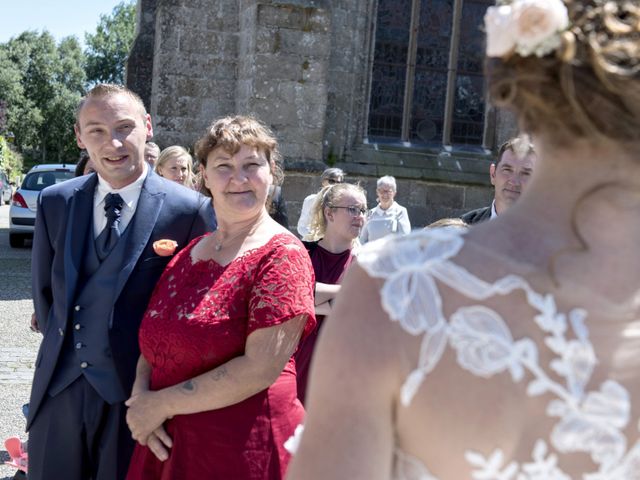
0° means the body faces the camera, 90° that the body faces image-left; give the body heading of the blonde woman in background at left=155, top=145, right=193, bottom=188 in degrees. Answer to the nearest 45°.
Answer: approximately 315°

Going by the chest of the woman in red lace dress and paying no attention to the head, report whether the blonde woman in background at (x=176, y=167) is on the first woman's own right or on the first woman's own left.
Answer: on the first woman's own right

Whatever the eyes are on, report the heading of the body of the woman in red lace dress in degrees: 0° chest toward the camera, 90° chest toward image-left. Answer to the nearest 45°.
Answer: approximately 45°

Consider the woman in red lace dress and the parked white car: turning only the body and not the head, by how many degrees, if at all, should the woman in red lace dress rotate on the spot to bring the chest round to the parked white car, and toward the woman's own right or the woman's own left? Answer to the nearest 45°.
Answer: approximately 135° to the woman's own right

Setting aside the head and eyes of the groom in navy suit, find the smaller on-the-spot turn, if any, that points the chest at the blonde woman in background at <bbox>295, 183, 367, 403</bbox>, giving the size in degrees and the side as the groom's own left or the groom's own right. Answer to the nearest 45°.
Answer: approximately 135° to the groom's own left

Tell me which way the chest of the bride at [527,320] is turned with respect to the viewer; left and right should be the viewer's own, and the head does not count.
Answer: facing away from the viewer
